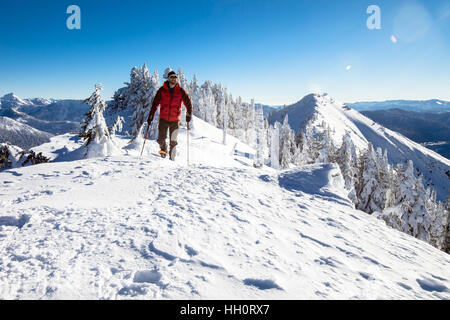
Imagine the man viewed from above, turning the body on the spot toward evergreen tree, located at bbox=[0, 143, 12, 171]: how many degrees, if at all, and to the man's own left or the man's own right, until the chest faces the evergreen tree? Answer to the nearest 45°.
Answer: approximately 135° to the man's own right

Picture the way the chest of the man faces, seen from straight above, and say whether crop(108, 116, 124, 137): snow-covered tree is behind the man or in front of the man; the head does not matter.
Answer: behind

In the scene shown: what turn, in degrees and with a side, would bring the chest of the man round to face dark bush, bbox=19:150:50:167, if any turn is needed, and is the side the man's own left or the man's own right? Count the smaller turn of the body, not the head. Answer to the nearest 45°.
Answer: approximately 135° to the man's own right

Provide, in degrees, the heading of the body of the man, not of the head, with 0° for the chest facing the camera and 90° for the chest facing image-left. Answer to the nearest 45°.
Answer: approximately 0°

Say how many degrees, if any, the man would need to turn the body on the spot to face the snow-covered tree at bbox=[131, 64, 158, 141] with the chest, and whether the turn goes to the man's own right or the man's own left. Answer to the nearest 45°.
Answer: approximately 180°

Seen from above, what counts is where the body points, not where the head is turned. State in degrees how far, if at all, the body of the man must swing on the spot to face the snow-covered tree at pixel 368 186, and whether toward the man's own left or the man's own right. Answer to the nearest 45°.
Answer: approximately 135° to the man's own left
